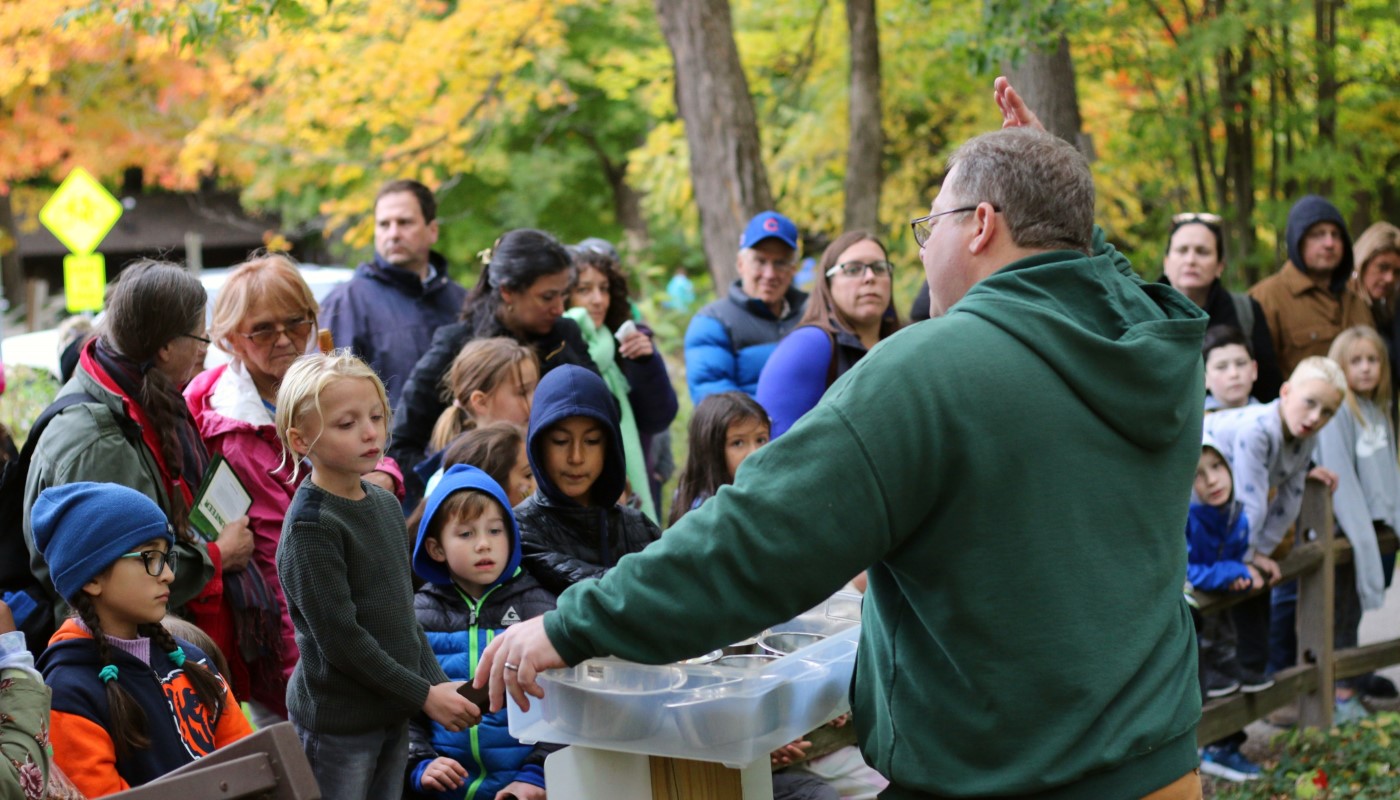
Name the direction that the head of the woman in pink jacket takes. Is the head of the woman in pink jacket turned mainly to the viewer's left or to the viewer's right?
to the viewer's right

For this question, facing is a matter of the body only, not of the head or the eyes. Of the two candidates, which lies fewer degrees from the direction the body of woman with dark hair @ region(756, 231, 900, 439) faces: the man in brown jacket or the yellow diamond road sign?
the man in brown jacket

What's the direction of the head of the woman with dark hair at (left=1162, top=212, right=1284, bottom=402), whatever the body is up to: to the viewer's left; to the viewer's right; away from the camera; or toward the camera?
toward the camera

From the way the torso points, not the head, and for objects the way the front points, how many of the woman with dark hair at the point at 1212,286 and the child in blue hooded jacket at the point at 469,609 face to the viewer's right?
0

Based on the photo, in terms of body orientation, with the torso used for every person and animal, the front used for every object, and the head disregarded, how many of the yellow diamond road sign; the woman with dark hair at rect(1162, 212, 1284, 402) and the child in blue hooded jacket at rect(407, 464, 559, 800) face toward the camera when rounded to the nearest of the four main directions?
3

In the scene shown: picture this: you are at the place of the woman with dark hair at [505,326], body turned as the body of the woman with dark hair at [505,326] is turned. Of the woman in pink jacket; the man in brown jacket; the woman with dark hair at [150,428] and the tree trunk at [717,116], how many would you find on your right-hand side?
2

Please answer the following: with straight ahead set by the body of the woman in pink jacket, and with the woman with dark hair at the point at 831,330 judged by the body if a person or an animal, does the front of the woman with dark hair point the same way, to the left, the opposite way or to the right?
the same way

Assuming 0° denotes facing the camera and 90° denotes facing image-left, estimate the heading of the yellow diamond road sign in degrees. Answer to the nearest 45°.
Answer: approximately 0°

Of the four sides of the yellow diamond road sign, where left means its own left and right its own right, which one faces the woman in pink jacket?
front

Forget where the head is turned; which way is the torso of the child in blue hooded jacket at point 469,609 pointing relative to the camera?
toward the camera

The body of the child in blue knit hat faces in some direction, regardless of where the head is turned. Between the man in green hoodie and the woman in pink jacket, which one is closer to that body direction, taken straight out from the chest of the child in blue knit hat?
the man in green hoodie

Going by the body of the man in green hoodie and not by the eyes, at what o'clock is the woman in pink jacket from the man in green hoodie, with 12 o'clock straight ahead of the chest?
The woman in pink jacket is roughly at 12 o'clock from the man in green hoodie.

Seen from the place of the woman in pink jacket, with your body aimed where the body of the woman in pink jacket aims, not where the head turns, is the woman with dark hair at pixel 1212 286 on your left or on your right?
on your left

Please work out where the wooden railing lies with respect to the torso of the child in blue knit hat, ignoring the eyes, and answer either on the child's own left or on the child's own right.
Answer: on the child's own left

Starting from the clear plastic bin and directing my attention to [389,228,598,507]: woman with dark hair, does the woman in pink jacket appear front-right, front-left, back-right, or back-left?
front-left

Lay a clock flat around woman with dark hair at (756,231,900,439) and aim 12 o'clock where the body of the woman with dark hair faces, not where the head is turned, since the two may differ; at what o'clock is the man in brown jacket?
The man in brown jacket is roughly at 9 o'clock from the woman with dark hair.

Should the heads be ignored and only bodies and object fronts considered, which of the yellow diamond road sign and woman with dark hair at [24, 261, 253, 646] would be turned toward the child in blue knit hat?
the yellow diamond road sign

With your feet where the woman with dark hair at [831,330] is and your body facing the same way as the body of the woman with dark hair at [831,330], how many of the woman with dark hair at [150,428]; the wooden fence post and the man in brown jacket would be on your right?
1

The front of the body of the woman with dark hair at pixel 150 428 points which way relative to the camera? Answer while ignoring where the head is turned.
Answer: to the viewer's right

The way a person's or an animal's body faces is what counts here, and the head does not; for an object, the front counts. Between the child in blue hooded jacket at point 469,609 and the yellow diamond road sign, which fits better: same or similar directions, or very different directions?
same or similar directions
